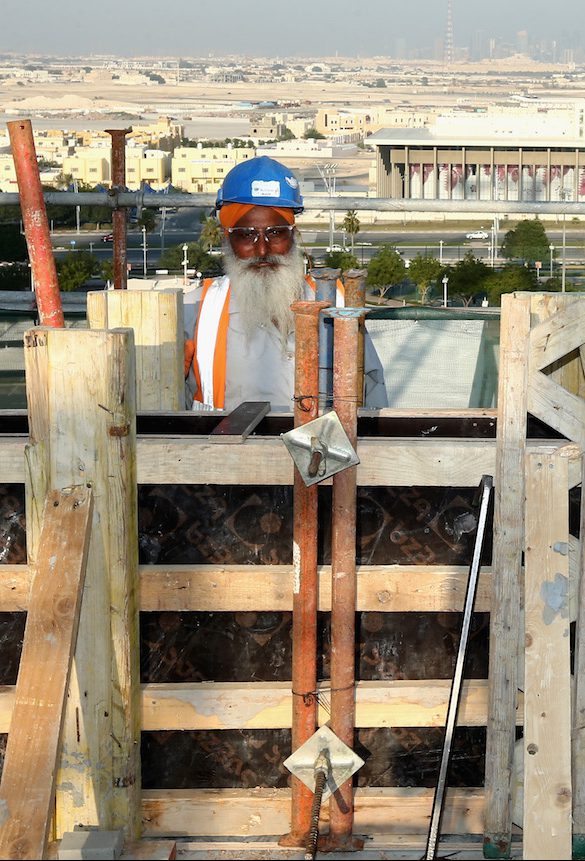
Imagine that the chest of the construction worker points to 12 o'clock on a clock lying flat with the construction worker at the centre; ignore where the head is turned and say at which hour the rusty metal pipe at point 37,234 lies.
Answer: The rusty metal pipe is roughly at 2 o'clock from the construction worker.

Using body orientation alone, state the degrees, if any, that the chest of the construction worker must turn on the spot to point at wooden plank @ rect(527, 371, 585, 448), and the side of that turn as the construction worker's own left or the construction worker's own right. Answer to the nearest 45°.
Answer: approximately 45° to the construction worker's own left

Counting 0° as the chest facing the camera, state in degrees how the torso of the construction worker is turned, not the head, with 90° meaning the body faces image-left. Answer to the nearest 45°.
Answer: approximately 0°

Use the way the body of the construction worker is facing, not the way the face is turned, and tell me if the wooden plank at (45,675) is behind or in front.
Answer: in front

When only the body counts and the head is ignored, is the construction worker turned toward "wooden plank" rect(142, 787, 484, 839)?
yes

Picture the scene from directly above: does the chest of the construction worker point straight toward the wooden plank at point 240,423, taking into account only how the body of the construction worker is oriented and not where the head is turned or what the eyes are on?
yes

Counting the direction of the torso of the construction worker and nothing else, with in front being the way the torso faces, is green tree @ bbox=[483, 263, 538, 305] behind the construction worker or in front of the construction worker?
behind

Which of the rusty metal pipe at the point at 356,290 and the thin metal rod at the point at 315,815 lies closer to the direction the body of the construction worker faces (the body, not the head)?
the thin metal rod

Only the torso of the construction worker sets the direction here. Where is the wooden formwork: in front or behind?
in front

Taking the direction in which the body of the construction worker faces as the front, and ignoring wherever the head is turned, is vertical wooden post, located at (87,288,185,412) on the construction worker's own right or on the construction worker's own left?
on the construction worker's own right

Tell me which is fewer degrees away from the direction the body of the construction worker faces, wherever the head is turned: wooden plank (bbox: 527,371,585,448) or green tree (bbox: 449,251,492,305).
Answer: the wooden plank
